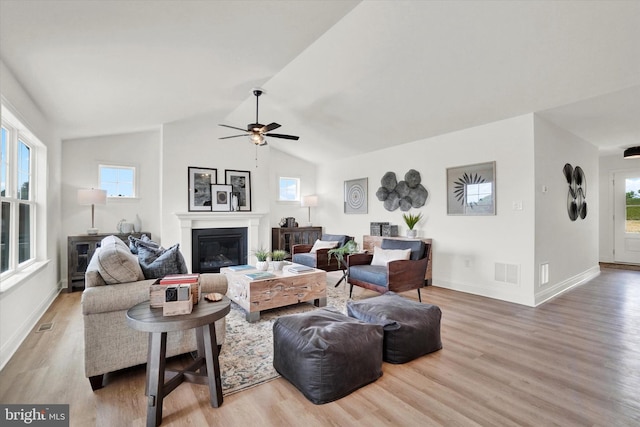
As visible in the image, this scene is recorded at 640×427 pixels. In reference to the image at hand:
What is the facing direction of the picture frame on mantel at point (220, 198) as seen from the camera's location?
facing the viewer

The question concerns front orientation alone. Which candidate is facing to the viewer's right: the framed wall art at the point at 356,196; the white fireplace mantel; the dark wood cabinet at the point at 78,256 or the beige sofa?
the beige sofa

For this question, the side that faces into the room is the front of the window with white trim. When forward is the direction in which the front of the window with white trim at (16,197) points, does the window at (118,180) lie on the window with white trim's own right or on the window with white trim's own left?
on the window with white trim's own left

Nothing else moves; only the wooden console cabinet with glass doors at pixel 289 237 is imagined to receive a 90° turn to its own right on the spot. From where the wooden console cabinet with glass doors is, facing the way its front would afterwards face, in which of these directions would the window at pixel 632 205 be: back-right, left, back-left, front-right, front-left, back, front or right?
back-left

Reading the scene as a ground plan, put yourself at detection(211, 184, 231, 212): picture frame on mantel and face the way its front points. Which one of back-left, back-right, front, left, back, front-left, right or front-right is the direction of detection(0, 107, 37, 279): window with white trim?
front-right

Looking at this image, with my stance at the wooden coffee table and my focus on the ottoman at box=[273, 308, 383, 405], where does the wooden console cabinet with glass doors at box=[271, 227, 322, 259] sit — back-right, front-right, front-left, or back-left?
back-left

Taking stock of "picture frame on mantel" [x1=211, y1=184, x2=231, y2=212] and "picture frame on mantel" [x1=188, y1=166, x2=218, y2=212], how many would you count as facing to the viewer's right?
0

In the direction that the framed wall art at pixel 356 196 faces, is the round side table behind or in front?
in front

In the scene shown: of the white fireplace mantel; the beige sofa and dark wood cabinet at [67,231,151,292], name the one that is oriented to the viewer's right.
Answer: the beige sofa

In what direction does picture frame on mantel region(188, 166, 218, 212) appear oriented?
toward the camera

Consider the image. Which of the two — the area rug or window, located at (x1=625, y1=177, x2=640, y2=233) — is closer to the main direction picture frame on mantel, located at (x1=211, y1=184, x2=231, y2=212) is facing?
the area rug

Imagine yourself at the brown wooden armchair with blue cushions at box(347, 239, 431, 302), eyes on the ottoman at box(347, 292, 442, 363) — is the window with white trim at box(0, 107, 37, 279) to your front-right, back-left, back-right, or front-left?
front-right

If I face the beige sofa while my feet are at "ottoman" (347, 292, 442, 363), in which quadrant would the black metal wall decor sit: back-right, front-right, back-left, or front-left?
back-right

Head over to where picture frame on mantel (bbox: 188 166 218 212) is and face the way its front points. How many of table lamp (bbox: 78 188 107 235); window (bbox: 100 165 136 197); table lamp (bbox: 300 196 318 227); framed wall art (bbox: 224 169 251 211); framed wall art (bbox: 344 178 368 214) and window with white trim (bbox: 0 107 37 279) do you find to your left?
3

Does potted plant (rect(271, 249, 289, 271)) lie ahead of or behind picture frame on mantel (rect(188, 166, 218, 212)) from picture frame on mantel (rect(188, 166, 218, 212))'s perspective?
ahead

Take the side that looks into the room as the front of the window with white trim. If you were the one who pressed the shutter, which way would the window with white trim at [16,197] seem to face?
facing to the right of the viewer

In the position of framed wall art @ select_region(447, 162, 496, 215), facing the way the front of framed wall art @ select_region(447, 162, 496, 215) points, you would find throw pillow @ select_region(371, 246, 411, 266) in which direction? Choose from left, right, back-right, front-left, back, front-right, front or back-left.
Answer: front

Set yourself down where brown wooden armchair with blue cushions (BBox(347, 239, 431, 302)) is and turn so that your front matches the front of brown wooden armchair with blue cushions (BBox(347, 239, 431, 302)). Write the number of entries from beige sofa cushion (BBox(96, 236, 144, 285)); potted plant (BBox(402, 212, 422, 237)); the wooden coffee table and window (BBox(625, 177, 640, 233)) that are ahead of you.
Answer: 2

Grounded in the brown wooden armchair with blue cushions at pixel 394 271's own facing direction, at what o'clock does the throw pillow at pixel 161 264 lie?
The throw pillow is roughly at 12 o'clock from the brown wooden armchair with blue cushions.

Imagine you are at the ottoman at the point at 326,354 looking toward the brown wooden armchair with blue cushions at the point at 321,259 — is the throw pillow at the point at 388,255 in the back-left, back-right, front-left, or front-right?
front-right

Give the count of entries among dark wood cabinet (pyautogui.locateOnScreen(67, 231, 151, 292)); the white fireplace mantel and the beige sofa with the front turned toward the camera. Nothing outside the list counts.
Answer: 2

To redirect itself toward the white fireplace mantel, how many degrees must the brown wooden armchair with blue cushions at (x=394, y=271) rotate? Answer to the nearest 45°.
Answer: approximately 45° to its right

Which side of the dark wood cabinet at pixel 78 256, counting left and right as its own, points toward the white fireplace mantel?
left
